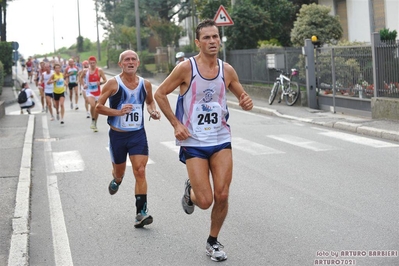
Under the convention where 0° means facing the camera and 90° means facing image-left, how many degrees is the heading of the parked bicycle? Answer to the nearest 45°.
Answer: approximately 45°

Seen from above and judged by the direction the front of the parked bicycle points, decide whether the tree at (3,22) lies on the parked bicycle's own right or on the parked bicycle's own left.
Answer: on the parked bicycle's own right

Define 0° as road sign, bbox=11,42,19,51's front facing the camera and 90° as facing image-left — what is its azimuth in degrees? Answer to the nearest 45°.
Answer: approximately 180°

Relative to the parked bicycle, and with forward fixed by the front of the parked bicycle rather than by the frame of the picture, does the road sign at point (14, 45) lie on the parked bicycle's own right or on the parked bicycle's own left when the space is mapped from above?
on the parked bicycle's own right
